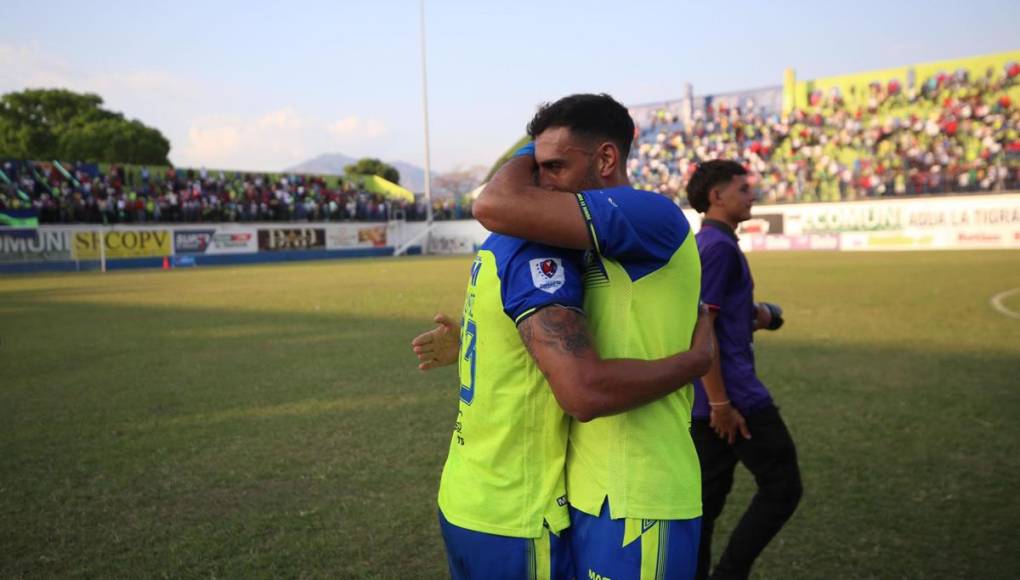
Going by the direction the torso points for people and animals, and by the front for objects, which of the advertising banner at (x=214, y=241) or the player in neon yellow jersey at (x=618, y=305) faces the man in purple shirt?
the advertising banner

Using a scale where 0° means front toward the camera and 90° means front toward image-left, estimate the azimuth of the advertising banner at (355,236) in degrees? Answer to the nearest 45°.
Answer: approximately 0°

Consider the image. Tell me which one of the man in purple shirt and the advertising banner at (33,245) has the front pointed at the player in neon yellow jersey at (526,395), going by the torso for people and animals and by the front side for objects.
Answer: the advertising banner

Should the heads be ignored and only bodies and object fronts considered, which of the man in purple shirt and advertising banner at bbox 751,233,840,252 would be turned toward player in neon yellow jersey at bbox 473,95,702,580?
the advertising banner

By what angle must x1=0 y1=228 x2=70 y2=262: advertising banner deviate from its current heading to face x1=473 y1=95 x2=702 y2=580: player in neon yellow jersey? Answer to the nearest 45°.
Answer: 0° — it already faces them

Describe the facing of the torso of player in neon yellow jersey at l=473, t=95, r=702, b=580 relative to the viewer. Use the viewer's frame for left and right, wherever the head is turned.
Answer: facing to the left of the viewer

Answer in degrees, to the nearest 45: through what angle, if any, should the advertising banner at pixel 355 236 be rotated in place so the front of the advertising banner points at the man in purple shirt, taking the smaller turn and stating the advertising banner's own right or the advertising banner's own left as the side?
0° — it already faces them

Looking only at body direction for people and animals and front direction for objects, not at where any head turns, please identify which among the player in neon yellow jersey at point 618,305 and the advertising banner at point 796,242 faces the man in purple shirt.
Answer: the advertising banner

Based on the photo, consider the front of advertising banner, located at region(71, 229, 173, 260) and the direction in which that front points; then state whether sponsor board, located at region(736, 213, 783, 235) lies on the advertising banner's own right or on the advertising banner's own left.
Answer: on the advertising banner's own left

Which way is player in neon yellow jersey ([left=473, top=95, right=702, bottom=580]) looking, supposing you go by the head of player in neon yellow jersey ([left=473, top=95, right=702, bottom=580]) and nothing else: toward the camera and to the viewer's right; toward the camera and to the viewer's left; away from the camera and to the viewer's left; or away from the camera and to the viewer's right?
toward the camera and to the viewer's left

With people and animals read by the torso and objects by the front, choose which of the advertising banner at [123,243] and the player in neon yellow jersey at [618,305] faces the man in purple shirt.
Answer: the advertising banner

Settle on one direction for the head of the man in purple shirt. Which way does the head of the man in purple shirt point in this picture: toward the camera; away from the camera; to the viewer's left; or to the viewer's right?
to the viewer's right

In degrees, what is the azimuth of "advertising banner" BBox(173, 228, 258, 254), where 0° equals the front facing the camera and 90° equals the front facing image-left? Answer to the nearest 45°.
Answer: approximately 0°

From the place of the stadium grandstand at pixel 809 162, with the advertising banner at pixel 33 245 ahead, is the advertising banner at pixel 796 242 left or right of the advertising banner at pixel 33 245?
left
